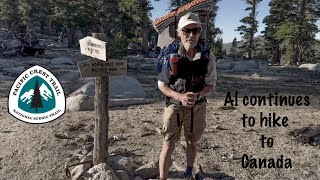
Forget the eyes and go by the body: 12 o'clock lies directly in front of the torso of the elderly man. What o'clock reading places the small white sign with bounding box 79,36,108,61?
The small white sign is roughly at 4 o'clock from the elderly man.

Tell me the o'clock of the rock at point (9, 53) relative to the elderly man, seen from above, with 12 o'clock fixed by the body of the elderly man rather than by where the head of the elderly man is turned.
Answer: The rock is roughly at 5 o'clock from the elderly man.

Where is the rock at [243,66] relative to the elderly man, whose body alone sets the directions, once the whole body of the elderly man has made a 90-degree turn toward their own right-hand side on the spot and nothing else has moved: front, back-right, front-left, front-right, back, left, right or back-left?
right

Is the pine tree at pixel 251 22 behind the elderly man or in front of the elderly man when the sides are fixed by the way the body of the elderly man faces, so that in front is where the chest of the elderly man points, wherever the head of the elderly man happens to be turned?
behind

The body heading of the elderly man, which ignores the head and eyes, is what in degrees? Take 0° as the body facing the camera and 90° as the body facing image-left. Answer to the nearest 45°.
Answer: approximately 0°

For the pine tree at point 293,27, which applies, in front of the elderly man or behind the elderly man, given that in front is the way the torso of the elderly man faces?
behind

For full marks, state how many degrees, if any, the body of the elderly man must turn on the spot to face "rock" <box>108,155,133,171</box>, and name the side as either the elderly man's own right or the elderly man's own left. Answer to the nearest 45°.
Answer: approximately 135° to the elderly man's own right

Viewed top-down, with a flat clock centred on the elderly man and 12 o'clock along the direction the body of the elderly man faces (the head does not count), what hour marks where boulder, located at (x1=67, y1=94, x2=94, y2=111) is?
The boulder is roughly at 5 o'clock from the elderly man.

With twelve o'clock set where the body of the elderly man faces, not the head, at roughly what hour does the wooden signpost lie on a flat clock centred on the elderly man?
The wooden signpost is roughly at 4 o'clock from the elderly man.

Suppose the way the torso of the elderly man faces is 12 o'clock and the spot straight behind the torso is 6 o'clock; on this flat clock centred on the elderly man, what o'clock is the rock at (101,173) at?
The rock is roughly at 4 o'clock from the elderly man.

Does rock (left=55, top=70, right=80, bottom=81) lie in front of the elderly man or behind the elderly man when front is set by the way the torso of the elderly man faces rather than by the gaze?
behind
